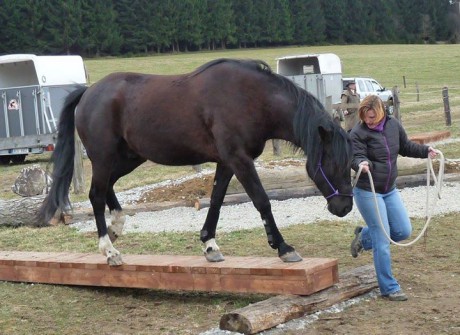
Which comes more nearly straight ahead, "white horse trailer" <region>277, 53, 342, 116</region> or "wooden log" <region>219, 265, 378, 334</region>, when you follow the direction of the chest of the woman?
the wooden log

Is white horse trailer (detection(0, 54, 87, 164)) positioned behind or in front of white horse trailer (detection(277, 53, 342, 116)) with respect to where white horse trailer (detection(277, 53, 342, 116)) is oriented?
behind

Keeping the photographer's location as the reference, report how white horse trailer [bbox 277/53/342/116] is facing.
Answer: facing away from the viewer and to the right of the viewer

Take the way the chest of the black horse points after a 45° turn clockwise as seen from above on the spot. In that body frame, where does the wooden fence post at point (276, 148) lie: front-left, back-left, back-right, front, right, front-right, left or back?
back-left

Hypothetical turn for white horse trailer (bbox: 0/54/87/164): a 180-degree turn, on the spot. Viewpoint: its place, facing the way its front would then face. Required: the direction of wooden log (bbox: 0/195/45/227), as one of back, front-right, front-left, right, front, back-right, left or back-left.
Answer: front-left

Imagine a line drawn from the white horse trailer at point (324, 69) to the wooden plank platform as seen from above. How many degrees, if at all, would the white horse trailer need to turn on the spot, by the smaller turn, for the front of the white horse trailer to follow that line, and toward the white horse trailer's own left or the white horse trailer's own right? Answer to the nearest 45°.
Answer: approximately 135° to the white horse trailer's own right

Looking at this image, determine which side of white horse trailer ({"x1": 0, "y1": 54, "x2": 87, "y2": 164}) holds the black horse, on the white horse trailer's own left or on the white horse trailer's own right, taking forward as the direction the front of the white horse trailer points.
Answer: on the white horse trailer's own right

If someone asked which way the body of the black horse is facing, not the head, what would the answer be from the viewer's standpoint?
to the viewer's right

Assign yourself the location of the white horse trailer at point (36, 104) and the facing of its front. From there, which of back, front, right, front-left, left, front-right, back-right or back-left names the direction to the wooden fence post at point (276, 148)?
right

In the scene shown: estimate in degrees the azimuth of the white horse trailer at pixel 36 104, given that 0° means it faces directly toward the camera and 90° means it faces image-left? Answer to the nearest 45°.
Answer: approximately 225°
